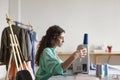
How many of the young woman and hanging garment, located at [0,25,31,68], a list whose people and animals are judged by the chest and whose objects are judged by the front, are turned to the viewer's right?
1

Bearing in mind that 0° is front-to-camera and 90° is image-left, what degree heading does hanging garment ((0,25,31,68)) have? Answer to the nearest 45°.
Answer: approximately 0°

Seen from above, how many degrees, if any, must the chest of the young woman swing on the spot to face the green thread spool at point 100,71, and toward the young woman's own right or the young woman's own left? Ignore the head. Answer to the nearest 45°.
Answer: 0° — they already face it

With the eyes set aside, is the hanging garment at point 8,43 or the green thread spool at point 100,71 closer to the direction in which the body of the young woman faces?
the green thread spool

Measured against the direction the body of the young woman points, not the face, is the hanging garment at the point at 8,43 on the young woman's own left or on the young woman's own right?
on the young woman's own left

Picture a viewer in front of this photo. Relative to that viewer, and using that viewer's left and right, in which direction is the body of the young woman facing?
facing to the right of the viewer

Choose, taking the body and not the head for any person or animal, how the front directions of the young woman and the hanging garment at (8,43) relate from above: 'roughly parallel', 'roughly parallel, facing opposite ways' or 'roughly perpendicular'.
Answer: roughly perpendicular

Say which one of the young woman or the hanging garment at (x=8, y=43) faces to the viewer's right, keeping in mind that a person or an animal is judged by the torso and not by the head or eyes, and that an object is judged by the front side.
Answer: the young woman
